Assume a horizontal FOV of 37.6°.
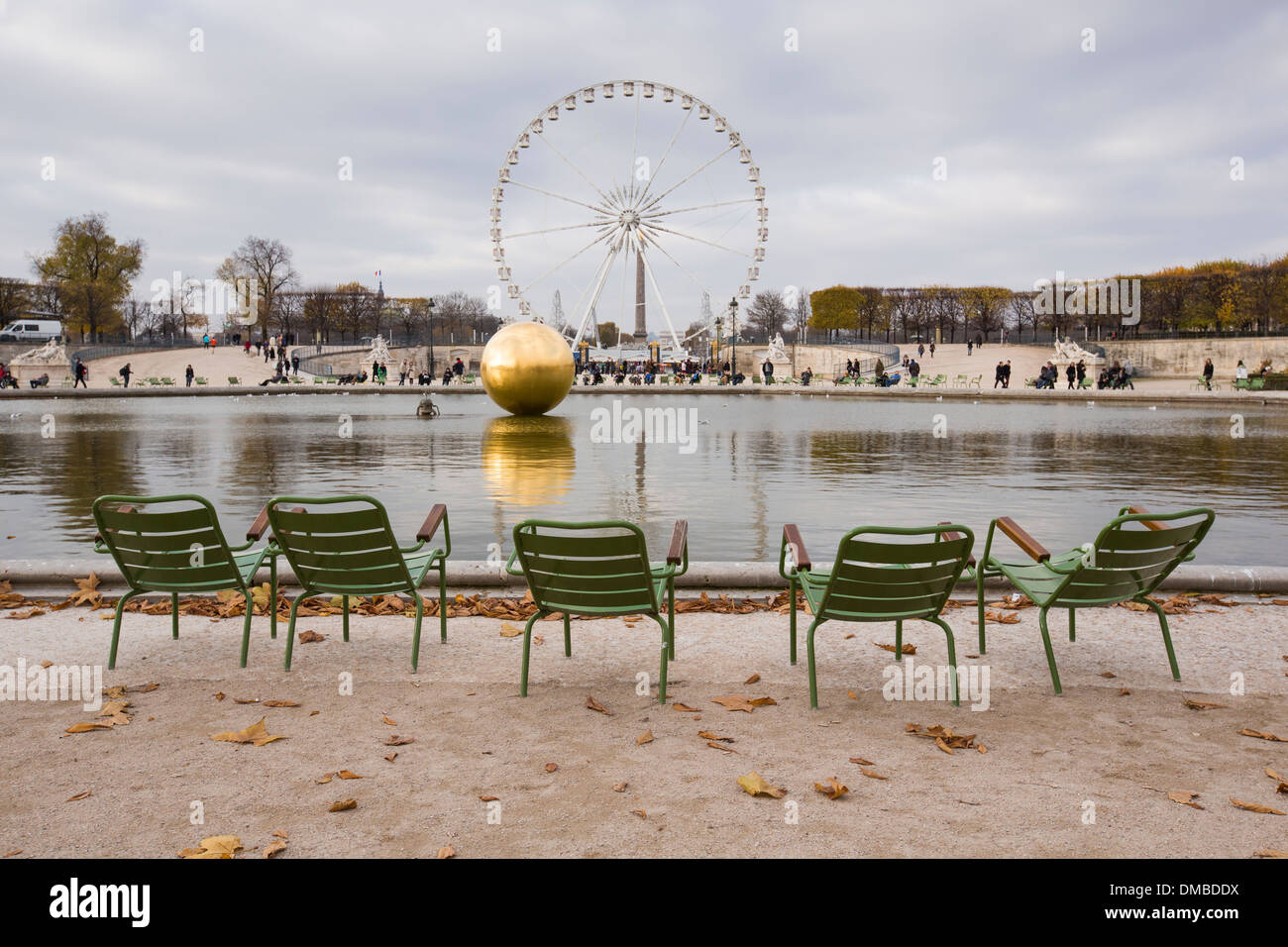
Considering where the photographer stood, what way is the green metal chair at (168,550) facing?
facing away from the viewer and to the right of the viewer

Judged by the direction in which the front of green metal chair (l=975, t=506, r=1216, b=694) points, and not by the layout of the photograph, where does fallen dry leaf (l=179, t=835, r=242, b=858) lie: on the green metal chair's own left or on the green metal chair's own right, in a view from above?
on the green metal chair's own left

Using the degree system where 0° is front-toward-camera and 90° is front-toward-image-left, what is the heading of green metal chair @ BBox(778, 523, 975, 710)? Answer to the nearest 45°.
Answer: approximately 180°

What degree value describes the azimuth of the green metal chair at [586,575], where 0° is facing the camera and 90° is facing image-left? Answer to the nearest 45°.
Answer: approximately 180°

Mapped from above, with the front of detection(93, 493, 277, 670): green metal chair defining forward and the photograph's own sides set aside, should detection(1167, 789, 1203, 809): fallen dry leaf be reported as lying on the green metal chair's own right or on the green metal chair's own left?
on the green metal chair's own right

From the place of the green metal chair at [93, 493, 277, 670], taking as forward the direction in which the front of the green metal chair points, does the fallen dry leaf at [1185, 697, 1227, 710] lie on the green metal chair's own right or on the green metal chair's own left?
on the green metal chair's own right

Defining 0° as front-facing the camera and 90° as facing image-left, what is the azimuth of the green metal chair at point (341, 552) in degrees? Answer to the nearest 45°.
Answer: approximately 225°
